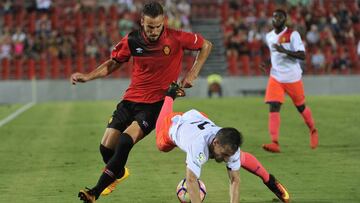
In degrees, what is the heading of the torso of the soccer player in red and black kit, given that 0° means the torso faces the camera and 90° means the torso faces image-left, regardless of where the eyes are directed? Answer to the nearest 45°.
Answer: approximately 0°

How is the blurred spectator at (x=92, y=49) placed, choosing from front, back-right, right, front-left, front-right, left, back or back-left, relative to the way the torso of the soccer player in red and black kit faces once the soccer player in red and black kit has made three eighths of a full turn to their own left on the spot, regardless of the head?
front-left

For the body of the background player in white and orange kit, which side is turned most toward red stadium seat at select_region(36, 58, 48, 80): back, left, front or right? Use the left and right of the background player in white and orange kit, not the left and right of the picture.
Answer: right

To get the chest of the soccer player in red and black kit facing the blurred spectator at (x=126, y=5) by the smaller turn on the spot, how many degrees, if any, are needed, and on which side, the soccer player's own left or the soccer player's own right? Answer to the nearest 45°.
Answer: approximately 180°

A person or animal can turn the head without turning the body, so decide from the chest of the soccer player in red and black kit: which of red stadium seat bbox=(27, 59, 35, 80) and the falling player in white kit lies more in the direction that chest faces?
the falling player in white kit

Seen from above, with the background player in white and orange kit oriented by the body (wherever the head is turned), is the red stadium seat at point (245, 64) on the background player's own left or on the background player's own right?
on the background player's own right

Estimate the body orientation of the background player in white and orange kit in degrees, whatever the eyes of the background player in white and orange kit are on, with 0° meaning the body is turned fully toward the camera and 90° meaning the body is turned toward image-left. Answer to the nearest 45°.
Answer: approximately 45°

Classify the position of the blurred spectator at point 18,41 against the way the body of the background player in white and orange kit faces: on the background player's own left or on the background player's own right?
on the background player's own right

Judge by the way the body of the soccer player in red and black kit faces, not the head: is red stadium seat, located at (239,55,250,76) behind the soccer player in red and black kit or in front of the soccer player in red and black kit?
behind

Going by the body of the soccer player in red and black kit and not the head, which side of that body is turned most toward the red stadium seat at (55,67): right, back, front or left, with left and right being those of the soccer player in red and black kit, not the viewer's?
back
